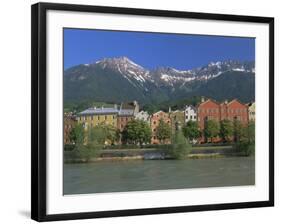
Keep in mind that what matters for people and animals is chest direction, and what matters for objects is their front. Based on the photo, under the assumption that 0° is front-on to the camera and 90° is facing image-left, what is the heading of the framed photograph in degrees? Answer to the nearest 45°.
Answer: approximately 315°
